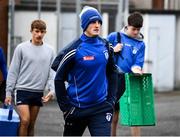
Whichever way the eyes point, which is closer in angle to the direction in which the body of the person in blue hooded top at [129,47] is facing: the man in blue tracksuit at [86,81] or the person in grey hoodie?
the man in blue tracksuit

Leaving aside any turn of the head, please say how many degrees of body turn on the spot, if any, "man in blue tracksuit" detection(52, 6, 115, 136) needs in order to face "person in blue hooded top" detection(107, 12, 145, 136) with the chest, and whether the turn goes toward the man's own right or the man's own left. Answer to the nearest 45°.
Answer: approximately 135° to the man's own left

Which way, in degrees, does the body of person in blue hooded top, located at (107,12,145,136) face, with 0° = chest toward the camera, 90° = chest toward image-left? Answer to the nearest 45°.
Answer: approximately 315°

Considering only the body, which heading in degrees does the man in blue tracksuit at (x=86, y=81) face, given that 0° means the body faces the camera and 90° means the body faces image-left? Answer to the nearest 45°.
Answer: approximately 315°

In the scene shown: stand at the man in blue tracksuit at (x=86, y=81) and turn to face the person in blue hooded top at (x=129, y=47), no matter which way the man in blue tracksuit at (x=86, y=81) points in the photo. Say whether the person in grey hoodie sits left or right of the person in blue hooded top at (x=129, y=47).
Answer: left
